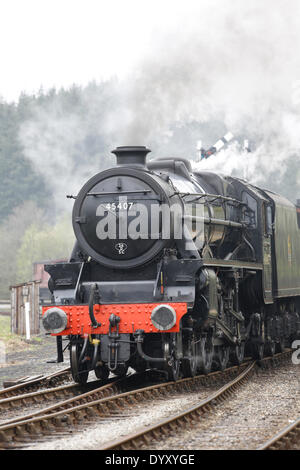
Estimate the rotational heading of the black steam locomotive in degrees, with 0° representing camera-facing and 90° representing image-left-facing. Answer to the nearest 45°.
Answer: approximately 45°

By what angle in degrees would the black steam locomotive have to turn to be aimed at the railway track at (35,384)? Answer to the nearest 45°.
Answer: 0° — it already faces it
